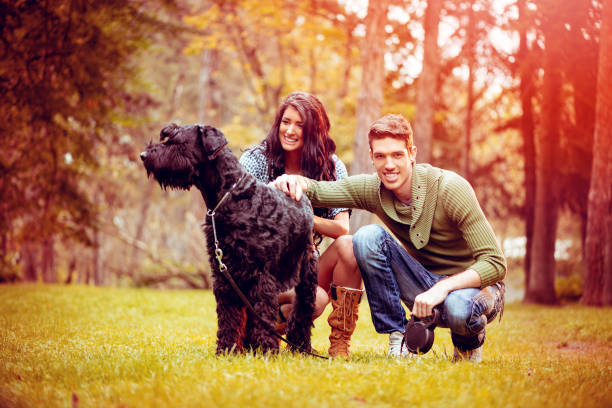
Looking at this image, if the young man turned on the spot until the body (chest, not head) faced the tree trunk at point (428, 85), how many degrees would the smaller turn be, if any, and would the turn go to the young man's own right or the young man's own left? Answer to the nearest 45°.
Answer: approximately 135° to the young man's own right

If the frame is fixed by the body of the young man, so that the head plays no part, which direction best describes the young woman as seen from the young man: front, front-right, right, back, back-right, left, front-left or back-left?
right

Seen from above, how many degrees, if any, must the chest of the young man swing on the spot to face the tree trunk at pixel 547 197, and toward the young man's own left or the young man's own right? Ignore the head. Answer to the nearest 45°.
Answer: approximately 135° to the young man's own right

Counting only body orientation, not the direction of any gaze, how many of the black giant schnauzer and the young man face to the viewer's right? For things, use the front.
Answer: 0

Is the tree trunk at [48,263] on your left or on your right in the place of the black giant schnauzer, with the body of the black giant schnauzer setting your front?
on your right

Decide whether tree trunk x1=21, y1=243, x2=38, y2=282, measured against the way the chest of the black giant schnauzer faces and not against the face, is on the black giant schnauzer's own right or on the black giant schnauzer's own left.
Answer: on the black giant schnauzer's own right

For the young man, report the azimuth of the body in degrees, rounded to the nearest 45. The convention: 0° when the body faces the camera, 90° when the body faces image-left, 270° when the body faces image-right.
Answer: approximately 45°

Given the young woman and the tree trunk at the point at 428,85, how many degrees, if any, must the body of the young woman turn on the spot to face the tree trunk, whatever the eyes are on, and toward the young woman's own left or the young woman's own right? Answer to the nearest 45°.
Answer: approximately 180°

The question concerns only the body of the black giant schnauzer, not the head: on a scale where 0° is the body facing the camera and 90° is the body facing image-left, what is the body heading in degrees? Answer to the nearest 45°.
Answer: approximately 45°

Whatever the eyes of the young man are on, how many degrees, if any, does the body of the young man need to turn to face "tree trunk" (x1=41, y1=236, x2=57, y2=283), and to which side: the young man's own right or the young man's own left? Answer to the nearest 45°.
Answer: approximately 90° to the young man's own right
